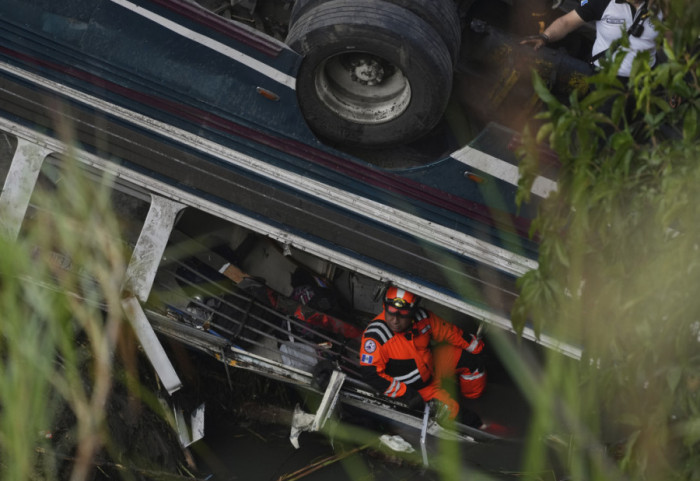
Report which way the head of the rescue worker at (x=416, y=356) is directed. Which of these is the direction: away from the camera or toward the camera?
toward the camera

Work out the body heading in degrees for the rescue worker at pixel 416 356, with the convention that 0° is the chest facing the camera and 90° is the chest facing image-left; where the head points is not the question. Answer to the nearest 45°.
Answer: approximately 315°
